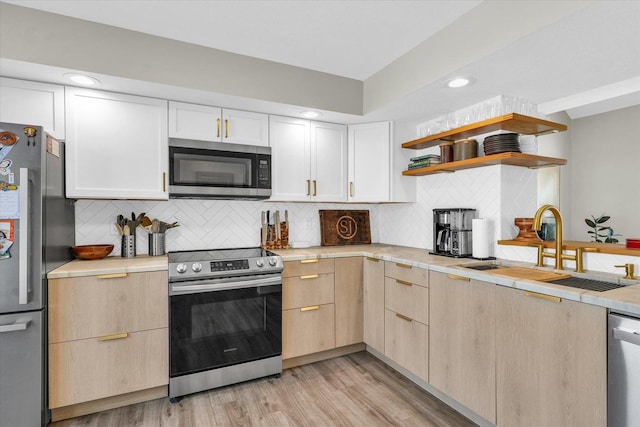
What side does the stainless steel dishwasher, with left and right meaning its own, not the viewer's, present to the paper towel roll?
right

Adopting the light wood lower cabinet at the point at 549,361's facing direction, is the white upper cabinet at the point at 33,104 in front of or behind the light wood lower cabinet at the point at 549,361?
in front

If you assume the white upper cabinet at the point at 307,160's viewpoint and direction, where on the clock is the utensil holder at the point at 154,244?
The utensil holder is roughly at 4 o'clock from the white upper cabinet.

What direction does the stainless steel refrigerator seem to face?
toward the camera

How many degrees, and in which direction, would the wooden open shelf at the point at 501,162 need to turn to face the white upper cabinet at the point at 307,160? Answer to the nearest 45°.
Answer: approximately 45° to its right

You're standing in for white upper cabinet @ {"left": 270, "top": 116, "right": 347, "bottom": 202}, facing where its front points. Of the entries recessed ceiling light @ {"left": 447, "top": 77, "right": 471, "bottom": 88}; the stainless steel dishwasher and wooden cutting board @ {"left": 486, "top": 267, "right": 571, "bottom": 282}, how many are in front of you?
3

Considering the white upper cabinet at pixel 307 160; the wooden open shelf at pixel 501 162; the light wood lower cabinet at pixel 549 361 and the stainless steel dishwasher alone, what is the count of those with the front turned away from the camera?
0

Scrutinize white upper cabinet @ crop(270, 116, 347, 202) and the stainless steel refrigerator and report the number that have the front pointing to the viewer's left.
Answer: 0

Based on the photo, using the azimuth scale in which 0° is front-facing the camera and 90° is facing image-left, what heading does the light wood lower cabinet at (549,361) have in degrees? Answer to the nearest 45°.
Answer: approximately 45°

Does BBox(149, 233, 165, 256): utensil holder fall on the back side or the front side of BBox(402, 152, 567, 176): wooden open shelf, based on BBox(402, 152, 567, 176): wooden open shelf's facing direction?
on the front side

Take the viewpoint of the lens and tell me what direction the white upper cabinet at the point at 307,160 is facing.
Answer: facing the viewer and to the right of the viewer

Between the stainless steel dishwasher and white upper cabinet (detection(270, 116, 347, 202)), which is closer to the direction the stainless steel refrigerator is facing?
the stainless steel dishwasher

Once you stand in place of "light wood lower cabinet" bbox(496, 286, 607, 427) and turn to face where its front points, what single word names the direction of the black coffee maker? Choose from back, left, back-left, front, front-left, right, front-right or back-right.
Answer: right

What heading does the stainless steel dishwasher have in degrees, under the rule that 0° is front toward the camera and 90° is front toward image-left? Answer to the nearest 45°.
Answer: approximately 45°

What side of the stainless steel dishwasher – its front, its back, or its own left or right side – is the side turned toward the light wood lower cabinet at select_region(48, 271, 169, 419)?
front
